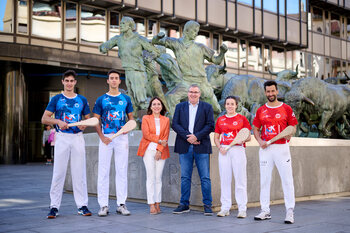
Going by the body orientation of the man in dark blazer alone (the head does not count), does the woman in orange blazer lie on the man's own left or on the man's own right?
on the man's own right

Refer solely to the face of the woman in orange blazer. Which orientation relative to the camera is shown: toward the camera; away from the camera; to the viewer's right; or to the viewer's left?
toward the camera

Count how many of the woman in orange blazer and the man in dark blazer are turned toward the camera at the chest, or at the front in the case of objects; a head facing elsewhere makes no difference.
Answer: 2

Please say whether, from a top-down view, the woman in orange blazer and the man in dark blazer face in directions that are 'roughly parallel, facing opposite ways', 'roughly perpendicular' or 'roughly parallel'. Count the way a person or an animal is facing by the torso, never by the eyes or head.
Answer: roughly parallel

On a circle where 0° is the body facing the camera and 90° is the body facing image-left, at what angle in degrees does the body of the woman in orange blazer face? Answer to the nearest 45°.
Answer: approximately 0°

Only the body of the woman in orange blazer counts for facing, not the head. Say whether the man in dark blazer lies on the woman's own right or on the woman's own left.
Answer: on the woman's own left

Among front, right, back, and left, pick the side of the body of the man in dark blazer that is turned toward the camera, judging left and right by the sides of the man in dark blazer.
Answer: front
